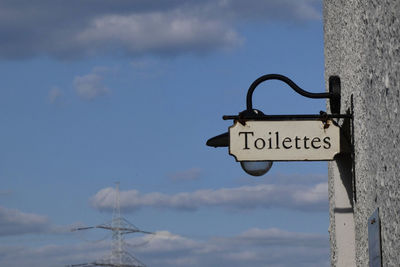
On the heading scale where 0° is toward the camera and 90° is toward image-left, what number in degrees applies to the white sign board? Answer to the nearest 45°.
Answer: approximately 0°
